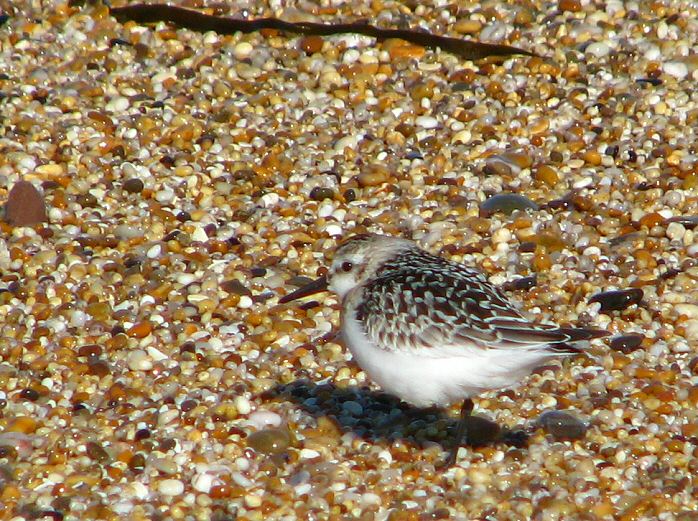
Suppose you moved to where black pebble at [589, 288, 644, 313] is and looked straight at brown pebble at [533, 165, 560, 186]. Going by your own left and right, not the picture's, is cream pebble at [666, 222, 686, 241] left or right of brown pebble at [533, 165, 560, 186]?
right

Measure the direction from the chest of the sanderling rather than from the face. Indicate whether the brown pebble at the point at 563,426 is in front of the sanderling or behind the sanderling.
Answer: behind

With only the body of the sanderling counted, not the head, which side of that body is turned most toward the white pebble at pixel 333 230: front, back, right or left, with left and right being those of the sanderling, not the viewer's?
right

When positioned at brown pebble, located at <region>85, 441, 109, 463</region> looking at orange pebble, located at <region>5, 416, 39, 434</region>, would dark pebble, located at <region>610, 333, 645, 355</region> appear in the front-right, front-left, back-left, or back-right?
back-right

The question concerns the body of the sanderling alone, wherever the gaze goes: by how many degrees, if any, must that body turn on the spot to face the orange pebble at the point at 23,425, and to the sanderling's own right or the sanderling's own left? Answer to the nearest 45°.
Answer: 0° — it already faces it

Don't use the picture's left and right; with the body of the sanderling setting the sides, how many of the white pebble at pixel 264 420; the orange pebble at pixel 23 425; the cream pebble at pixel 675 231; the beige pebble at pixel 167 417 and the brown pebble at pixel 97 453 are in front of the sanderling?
4

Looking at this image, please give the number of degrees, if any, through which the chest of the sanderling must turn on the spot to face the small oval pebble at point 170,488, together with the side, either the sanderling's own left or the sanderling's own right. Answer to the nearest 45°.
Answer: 0° — it already faces it

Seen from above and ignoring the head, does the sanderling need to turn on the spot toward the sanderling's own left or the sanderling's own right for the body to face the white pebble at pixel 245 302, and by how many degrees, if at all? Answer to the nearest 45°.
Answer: approximately 45° to the sanderling's own right

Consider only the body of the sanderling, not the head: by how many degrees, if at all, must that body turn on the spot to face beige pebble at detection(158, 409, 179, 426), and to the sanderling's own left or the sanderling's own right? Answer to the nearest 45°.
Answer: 0° — it already faces it

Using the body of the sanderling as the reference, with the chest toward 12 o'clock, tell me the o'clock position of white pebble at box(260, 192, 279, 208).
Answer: The white pebble is roughly at 2 o'clock from the sanderling.

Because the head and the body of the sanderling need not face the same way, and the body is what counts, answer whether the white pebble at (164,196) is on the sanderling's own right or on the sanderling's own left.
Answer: on the sanderling's own right

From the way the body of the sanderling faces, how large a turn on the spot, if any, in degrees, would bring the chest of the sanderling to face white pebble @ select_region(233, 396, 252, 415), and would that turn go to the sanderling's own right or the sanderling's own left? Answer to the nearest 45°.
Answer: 0° — it already faces it

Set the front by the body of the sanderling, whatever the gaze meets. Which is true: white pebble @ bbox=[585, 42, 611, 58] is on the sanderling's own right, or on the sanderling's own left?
on the sanderling's own right

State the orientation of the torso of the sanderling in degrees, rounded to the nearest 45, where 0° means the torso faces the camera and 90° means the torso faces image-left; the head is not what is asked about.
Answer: approximately 90°

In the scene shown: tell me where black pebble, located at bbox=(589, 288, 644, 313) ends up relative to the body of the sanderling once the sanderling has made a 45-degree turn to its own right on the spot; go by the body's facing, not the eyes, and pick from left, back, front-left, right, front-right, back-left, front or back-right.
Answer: right

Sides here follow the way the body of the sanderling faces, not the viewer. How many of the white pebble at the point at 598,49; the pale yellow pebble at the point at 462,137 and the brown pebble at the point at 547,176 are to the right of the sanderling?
3

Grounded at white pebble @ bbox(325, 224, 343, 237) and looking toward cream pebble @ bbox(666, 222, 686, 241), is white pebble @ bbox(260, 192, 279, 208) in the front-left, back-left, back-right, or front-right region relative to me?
back-left

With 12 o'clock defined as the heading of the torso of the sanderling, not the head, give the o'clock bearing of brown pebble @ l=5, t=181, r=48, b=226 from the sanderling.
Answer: The brown pebble is roughly at 1 o'clock from the sanderling.

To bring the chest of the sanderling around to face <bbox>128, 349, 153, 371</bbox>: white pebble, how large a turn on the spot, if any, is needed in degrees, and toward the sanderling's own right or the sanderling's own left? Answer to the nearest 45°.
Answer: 0° — it already faces it

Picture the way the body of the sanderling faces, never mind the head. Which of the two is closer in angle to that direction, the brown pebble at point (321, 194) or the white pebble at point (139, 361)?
the white pebble

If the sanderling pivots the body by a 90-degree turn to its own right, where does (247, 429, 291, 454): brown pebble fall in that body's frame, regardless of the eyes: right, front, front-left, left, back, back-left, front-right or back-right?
left

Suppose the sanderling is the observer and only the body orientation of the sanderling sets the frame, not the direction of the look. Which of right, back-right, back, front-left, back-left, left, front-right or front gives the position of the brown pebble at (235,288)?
front-right
